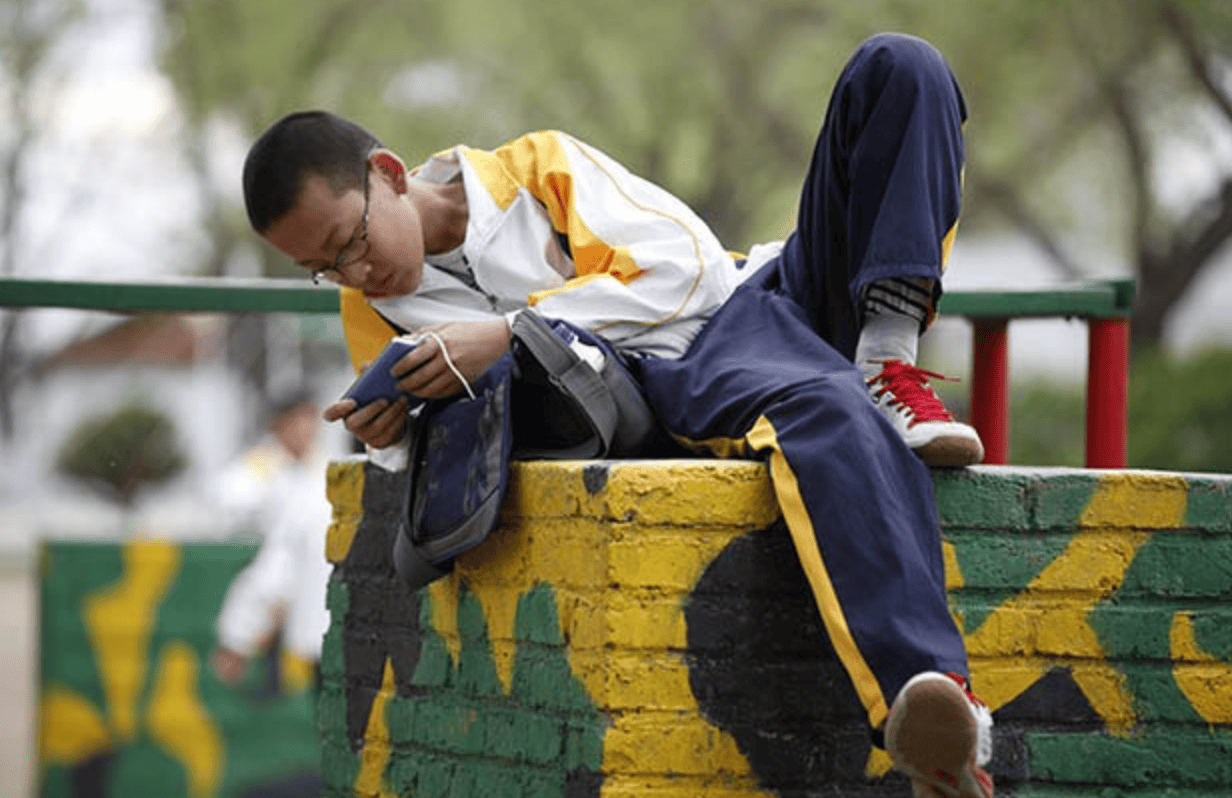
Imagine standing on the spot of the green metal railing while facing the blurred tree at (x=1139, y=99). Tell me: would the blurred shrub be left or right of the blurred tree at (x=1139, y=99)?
left

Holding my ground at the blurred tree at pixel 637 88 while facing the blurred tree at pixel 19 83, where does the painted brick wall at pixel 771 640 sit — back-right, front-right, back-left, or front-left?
back-left

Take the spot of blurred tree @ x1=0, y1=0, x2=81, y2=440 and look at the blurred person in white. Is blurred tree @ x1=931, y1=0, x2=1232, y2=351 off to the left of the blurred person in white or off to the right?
left
